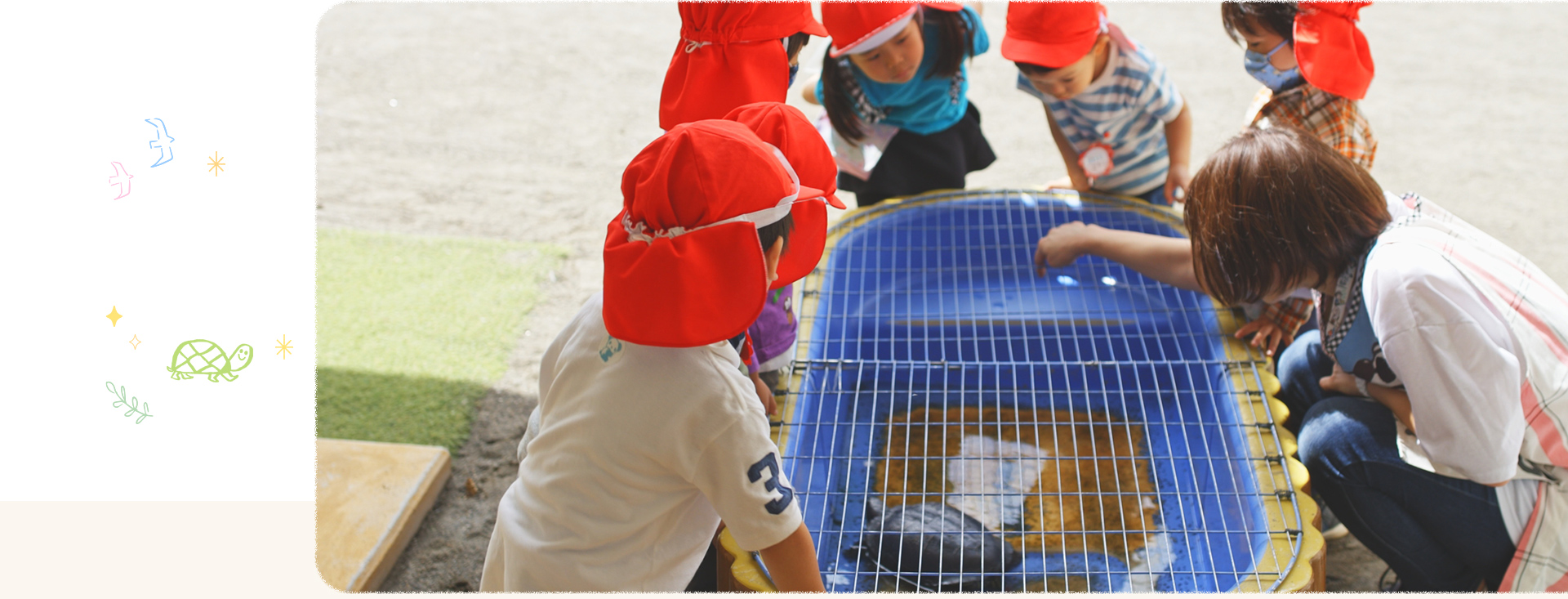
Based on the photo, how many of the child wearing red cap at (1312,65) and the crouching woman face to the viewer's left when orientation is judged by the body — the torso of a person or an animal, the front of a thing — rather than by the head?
2

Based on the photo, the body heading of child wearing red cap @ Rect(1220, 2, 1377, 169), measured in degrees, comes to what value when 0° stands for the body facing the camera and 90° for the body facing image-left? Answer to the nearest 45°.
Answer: approximately 90°

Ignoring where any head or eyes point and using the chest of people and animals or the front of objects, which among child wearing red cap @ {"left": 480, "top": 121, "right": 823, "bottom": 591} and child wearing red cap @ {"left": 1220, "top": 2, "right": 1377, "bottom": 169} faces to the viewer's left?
child wearing red cap @ {"left": 1220, "top": 2, "right": 1377, "bottom": 169}

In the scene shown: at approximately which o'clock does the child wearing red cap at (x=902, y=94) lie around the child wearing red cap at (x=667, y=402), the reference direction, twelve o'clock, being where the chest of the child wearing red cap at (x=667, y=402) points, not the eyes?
the child wearing red cap at (x=902, y=94) is roughly at 11 o'clock from the child wearing red cap at (x=667, y=402).

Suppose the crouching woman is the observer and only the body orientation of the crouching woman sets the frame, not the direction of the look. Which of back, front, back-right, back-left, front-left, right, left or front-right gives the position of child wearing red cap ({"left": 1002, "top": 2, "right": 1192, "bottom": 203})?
front-right

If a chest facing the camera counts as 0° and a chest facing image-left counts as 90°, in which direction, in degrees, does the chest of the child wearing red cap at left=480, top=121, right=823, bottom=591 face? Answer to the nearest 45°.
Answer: approximately 225°

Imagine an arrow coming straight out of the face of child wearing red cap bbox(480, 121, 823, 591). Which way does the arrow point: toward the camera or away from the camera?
away from the camera

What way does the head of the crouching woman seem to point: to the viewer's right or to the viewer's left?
to the viewer's left

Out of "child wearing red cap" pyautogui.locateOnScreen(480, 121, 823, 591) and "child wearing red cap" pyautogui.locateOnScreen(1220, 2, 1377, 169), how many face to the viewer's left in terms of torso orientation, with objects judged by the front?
1

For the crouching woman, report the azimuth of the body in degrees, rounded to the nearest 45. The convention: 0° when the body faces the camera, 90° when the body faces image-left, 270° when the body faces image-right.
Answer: approximately 90°

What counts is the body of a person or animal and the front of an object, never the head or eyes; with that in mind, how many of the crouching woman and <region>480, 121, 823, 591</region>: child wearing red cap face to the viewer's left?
1

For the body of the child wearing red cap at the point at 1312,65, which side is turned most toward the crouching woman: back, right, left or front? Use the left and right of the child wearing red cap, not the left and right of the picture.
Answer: left
